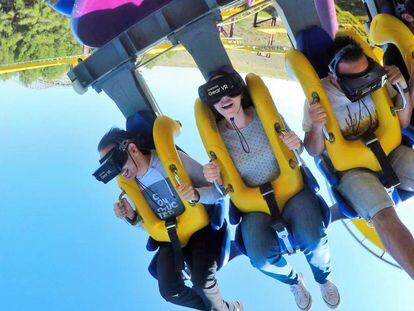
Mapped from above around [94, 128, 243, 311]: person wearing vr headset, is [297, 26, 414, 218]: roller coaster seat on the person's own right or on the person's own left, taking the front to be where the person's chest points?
on the person's own left

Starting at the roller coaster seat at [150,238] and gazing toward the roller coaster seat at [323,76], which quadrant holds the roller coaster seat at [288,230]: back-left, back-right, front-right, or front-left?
front-right

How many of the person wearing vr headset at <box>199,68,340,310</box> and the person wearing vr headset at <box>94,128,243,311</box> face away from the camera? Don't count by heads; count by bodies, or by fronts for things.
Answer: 0

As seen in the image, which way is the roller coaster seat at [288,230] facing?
toward the camera

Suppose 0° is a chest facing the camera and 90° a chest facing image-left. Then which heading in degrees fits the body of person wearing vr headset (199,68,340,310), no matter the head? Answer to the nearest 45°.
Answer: approximately 0°

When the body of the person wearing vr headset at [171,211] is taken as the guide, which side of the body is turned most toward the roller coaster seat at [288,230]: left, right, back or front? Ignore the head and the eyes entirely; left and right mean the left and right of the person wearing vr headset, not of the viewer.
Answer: left

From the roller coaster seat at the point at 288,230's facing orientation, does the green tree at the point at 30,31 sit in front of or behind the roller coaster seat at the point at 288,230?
behind

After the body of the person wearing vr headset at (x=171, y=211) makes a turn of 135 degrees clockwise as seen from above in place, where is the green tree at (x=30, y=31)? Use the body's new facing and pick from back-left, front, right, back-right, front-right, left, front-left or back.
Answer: front

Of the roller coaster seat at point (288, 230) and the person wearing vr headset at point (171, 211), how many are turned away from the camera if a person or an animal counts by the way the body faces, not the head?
0

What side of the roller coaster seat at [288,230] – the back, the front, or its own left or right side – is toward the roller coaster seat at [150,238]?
right

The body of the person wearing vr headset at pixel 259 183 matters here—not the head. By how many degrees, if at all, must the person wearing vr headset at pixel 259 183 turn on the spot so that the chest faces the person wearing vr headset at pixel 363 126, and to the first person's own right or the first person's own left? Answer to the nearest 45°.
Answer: approximately 90° to the first person's own left

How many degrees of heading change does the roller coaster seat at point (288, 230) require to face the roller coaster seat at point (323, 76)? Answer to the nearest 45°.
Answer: approximately 135° to its left
